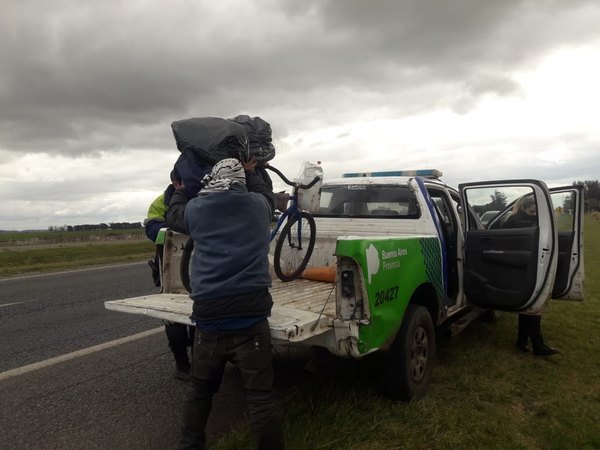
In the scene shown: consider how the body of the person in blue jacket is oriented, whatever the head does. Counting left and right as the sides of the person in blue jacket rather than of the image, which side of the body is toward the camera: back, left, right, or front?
back

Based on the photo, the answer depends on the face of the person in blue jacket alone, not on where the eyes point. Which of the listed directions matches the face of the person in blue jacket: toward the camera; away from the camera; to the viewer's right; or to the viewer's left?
away from the camera

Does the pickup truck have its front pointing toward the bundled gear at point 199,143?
no

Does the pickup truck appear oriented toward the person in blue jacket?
no

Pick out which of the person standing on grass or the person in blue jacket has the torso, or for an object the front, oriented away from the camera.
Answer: the person in blue jacket

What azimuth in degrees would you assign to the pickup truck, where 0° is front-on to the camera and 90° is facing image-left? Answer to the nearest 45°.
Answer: approximately 225°

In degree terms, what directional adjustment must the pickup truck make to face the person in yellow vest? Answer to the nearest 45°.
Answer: approximately 135° to its left
